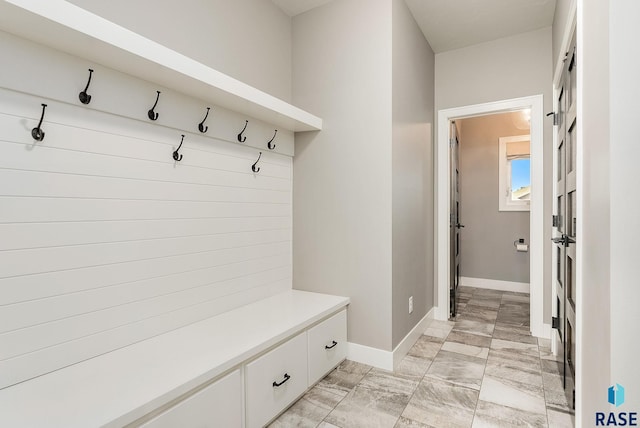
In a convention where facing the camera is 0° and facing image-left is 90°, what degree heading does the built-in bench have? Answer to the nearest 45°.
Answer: approximately 315°

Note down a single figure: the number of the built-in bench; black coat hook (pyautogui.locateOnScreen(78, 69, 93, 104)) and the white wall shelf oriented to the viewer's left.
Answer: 0

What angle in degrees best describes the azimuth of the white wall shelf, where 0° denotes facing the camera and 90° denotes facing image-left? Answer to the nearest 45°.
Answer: approximately 315°

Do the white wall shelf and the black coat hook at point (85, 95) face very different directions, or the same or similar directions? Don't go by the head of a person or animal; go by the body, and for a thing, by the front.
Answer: same or similar directions

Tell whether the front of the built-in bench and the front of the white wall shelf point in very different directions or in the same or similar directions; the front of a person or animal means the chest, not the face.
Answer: same or similar directions

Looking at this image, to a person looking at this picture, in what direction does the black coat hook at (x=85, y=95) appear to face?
facing the viewer and to the right of the viewer

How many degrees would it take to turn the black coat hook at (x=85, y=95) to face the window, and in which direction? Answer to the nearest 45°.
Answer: approximately 45° to its left
